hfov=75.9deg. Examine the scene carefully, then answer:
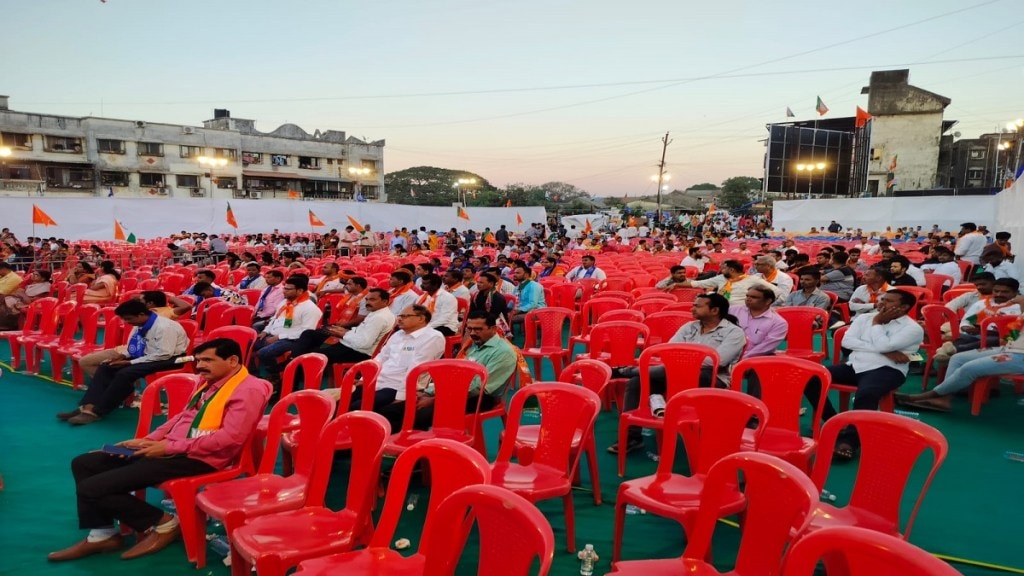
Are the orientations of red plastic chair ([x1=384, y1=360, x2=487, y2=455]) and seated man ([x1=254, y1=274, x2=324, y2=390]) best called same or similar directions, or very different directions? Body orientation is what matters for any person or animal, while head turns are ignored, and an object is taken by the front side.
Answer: same or similar directions

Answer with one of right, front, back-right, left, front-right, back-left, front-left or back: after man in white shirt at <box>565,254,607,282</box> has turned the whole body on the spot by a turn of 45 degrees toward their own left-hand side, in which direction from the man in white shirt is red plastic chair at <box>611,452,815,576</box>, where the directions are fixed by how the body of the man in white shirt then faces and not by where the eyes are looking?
front

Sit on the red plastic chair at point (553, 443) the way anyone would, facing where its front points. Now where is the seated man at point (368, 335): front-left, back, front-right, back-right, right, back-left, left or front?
right

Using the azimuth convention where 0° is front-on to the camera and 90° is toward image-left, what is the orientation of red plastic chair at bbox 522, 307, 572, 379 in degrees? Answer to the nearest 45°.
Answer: approximately 45°

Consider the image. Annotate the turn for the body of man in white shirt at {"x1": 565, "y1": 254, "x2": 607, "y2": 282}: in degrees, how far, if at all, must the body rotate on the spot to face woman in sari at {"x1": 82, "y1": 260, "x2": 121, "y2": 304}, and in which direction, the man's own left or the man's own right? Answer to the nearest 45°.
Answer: approximately 45° to the man's own right

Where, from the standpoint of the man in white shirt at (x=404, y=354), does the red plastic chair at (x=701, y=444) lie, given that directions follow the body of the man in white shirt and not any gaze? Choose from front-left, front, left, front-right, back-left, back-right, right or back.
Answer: left

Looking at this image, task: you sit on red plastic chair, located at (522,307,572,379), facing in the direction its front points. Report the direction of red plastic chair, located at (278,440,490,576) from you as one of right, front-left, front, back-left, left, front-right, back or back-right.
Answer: front-left

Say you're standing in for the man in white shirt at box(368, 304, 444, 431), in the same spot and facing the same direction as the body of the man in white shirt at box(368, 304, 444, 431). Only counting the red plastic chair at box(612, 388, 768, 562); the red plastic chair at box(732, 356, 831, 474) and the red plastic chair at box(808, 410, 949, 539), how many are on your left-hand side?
3

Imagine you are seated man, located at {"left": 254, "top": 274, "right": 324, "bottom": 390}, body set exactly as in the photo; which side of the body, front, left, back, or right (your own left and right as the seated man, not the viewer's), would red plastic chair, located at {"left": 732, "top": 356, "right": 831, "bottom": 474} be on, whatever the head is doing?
left

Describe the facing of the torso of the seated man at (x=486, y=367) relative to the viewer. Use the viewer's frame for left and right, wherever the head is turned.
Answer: facing the viewer and to the left of the viewer

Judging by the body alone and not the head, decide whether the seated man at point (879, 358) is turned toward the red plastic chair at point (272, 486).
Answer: yes

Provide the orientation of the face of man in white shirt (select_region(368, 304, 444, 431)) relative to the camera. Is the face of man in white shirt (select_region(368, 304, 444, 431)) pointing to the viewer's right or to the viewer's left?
to the viewer's left

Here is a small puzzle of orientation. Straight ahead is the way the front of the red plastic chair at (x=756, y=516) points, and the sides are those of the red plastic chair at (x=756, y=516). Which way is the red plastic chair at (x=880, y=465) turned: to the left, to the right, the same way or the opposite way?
the same way

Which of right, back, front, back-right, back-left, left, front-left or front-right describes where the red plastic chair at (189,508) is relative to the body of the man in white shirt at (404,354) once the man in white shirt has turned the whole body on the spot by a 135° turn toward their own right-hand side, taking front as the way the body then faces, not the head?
back-left

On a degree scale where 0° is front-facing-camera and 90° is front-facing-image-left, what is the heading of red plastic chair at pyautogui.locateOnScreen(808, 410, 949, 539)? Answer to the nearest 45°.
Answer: approximately 45°

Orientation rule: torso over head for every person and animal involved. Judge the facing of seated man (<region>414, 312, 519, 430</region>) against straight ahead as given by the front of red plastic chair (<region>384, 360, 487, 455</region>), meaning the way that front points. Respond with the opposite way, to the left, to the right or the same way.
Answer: the same way

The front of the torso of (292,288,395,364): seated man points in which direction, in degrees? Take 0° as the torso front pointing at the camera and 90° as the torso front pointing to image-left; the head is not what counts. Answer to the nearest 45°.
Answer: approximately 90°

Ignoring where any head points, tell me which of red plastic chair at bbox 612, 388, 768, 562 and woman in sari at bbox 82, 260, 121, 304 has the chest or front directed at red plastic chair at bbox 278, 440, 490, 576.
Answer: red plastic chair at bbox 612, 388, 768, 562
